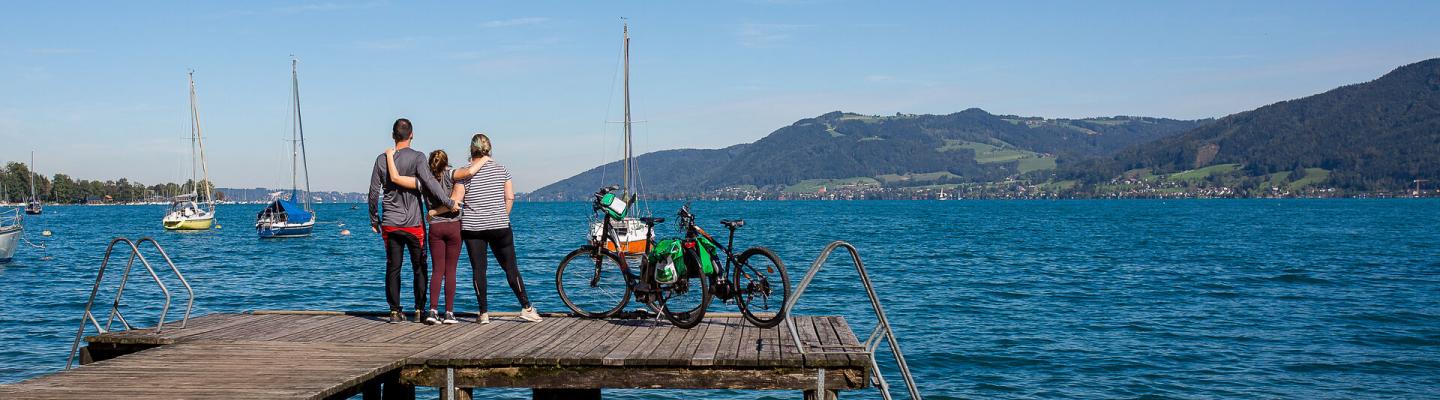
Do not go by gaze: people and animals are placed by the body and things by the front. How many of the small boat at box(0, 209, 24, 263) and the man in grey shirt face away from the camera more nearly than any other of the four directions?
1

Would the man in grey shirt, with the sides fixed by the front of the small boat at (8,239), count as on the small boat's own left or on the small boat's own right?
on the small boat's own right

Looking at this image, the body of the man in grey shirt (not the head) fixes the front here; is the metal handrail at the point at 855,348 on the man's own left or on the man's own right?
on the man's own right

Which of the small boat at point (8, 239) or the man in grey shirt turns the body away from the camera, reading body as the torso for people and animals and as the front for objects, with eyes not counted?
the man in grey shirt

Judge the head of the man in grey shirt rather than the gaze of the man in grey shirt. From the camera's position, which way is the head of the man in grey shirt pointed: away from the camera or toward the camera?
away from the camera

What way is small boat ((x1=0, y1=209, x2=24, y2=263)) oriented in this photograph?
to the viewer's right

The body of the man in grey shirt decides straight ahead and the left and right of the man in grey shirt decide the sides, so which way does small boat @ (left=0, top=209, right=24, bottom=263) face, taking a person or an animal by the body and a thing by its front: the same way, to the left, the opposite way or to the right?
to the right

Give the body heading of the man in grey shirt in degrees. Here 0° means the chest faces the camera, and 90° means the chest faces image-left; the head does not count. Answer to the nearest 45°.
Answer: approximately 180°
